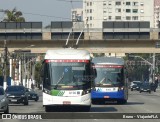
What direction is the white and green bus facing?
toward the camera
